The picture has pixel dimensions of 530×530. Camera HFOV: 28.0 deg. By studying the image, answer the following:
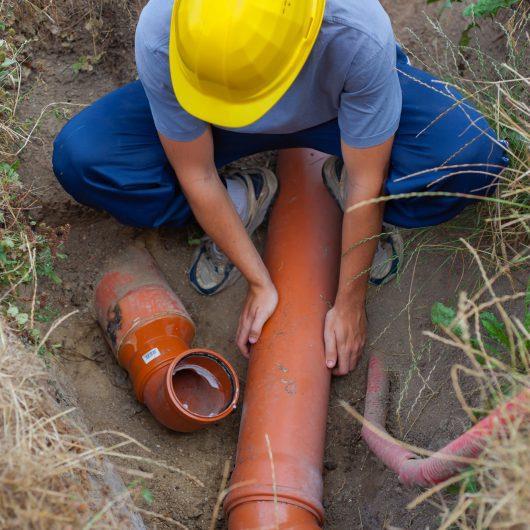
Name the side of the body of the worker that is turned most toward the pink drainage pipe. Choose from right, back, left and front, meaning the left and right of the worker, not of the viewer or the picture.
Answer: front

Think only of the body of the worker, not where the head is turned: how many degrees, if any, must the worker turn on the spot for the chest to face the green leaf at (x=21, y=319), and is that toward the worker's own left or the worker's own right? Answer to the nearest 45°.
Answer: approximately 45° to the worker's own right

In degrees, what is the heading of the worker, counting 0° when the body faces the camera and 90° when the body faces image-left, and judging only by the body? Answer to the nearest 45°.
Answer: approximately 0°
